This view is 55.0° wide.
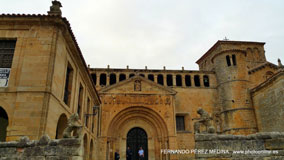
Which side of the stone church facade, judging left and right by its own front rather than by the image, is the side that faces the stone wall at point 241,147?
front

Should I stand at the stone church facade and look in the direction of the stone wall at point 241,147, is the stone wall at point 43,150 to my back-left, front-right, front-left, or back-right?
front-right

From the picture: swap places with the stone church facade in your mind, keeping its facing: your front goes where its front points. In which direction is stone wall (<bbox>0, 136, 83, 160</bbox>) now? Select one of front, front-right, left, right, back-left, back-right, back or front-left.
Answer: front

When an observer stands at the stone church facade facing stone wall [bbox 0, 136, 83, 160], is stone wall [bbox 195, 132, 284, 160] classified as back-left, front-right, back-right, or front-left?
front-left

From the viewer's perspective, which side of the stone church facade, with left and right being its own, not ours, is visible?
front
